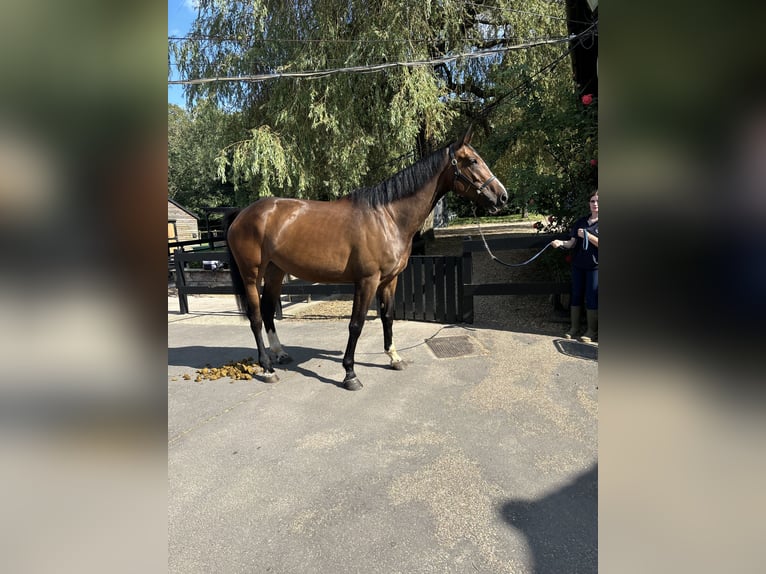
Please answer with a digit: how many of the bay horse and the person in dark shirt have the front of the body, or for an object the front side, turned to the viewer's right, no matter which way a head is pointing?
1

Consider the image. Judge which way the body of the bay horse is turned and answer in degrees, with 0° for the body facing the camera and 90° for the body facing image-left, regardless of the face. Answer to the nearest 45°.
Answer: approximately 270°

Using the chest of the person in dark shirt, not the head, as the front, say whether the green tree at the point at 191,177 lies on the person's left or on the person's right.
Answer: on the person's right

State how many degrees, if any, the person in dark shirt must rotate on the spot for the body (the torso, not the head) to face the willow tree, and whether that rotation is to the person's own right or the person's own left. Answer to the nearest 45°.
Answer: approximately 90° to the person's own right

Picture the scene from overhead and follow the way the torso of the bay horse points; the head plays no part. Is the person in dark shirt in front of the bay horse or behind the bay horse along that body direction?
in front
